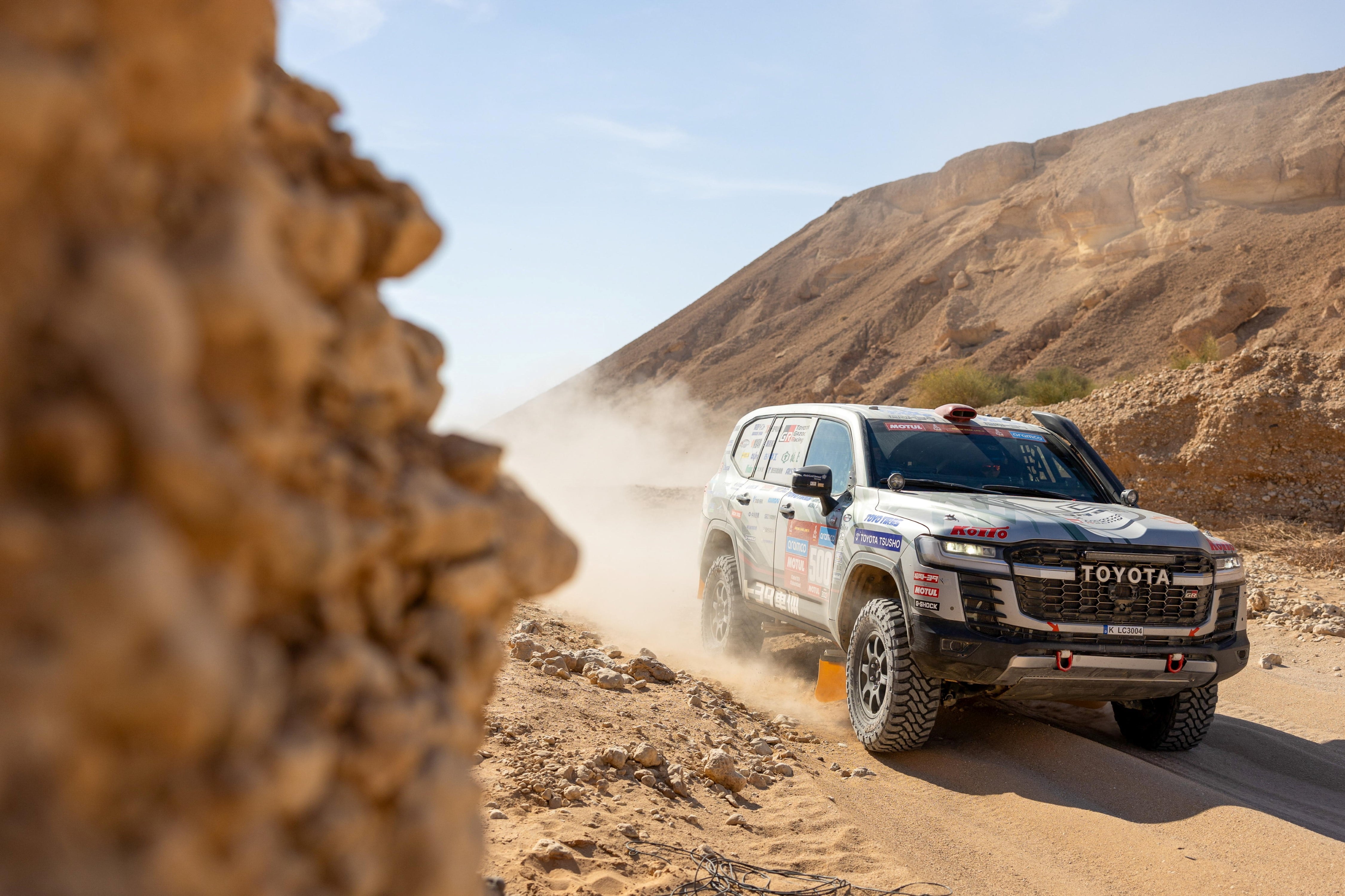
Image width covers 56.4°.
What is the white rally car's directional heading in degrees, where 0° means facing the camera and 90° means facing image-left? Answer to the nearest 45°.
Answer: approximately 315°

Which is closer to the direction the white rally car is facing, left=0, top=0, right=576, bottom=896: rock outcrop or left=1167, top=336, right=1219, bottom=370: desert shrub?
the rock outcrop

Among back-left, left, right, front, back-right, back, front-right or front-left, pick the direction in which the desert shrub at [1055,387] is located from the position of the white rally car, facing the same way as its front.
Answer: back-left

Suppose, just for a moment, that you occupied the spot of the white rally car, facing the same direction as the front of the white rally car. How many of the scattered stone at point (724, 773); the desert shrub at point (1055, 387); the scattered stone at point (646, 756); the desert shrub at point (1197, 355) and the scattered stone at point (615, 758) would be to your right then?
3

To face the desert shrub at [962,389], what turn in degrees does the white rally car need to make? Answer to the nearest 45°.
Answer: approximately 135° to its left

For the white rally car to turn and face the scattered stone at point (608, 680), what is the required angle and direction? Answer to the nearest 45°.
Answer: approximately 135° to its right

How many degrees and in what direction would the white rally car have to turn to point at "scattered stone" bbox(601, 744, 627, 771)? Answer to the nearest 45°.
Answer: approximately 90° to its right

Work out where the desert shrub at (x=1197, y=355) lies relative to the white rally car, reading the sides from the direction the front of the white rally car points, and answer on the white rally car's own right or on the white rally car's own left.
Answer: on the white rally car's own left

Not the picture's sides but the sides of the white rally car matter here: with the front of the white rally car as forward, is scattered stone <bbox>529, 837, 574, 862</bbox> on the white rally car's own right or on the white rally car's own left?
on the white rally car's own right

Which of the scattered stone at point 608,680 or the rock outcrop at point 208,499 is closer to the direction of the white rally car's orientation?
the rock outcrop

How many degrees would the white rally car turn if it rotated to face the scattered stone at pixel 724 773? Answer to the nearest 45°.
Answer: approximately 90° to its right

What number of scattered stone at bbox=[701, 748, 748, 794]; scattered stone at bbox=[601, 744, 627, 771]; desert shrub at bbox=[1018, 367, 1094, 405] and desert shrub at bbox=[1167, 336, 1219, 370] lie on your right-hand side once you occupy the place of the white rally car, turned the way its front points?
2

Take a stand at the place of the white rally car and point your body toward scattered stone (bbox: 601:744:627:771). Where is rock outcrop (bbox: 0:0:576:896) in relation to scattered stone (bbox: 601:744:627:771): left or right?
left
